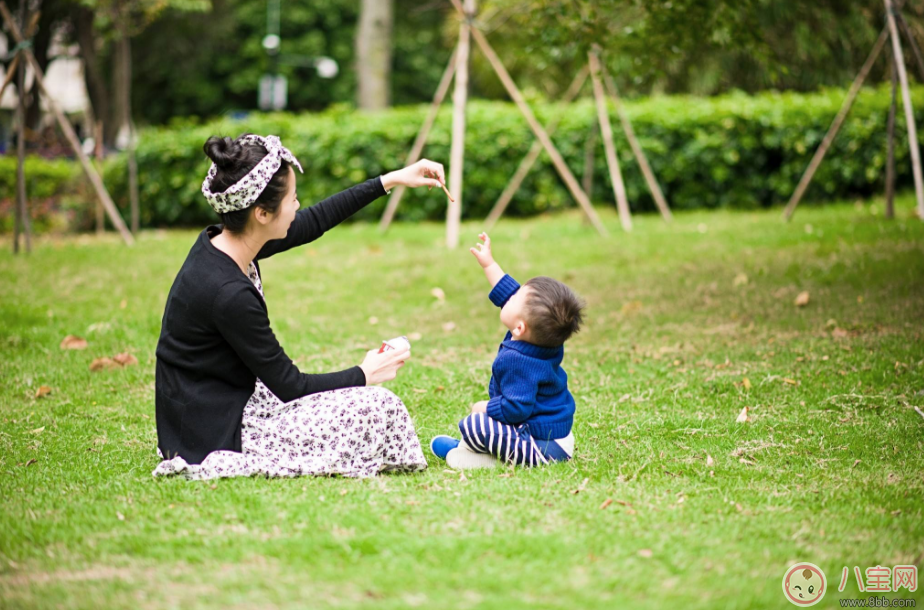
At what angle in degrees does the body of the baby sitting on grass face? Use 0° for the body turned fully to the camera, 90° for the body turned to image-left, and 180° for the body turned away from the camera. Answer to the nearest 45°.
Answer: approximately 90°

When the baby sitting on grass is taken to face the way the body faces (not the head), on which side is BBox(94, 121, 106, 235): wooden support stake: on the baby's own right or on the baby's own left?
on the baby's own right

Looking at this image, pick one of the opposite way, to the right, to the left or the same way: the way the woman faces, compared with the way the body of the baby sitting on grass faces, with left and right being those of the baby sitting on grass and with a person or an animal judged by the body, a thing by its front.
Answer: the opposite way

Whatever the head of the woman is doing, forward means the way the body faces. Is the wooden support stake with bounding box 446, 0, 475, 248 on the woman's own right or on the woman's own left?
on the woman's own left

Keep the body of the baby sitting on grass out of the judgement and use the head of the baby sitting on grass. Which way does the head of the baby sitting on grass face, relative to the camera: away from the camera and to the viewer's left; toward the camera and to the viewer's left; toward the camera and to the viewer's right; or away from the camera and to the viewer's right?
away from the camera and to the viewer's left

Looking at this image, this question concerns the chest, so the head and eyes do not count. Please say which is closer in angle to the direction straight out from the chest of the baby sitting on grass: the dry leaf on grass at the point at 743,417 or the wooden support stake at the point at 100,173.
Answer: the wooden support stake

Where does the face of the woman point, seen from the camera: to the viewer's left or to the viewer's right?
to the viewer's right

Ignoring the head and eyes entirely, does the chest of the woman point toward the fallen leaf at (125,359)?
no

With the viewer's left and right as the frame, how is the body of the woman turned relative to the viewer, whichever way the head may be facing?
facing to the right of the viewer

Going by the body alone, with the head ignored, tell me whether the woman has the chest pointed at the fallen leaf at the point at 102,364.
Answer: no

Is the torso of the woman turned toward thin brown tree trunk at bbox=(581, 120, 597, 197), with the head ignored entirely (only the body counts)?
no

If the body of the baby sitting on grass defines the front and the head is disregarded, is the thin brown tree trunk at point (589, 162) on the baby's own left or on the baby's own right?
on the baby's own right

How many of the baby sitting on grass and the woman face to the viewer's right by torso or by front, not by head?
1

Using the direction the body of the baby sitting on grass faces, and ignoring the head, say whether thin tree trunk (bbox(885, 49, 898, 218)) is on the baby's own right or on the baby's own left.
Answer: on the baby's own right

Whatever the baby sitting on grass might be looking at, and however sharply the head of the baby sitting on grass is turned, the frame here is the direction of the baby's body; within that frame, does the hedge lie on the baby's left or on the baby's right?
on the baby's right
